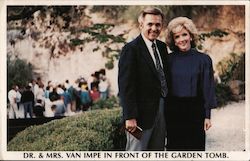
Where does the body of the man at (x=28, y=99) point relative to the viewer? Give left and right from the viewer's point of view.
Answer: facing away from the viewer

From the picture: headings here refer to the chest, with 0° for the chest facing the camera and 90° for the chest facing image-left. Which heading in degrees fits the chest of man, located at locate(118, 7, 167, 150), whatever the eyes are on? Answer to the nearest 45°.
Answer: approximately 315°

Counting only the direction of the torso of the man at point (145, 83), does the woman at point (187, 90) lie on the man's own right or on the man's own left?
on the man's own left

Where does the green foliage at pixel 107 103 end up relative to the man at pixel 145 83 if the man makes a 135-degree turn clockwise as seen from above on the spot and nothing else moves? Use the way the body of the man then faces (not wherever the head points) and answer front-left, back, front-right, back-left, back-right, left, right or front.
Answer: front

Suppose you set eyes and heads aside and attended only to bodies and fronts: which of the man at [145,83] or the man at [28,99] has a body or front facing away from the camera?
the man at [28,99]

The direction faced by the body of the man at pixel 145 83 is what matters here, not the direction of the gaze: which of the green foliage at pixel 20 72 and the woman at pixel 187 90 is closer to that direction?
the woman

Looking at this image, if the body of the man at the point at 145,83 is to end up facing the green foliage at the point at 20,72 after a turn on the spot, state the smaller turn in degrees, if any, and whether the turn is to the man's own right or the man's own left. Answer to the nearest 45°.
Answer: approximately 135° to the man's own right
